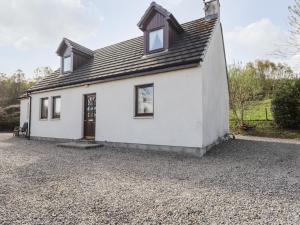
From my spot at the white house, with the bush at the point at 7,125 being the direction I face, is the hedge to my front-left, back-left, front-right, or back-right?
back-right

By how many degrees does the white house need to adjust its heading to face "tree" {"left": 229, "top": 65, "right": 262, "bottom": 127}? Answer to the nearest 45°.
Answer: approximately 180°

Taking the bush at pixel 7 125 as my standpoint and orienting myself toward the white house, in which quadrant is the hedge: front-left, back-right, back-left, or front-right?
front-left

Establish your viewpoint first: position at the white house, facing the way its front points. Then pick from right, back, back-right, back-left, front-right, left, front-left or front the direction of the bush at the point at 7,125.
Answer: right

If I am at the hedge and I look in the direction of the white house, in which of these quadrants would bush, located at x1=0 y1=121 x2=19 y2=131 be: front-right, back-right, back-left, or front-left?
front-right

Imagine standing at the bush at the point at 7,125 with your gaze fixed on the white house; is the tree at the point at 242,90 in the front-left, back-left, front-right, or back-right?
front-left

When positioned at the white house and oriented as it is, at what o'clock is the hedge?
The hedge is roughly at 7 o'clock from the white house.

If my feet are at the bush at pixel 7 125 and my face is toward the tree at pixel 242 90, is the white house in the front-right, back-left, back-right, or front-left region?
front-right
